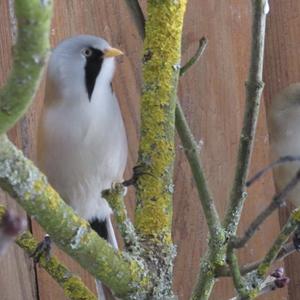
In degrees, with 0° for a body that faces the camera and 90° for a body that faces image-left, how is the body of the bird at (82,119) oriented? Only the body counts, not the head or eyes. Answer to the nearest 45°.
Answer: approximately 315°

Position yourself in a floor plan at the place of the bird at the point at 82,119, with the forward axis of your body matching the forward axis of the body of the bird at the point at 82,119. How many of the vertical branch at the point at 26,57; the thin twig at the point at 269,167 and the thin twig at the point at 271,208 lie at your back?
0

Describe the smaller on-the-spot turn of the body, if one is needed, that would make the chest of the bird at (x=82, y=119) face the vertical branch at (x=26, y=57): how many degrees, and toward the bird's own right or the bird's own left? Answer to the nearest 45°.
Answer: approximately 45° to the bird's own right
